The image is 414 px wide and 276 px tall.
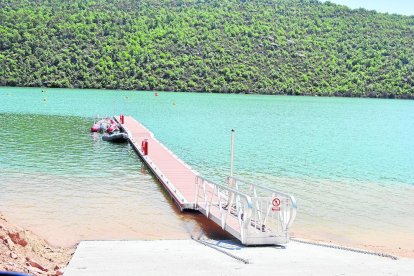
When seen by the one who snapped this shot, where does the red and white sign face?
facing the viewer

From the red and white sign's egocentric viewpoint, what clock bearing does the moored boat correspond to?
The moored boat is roughly at 5 o'clock from the red and white sign.

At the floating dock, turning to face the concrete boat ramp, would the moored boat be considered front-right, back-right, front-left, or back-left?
back-right

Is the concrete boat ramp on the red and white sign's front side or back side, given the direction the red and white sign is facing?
on the front side

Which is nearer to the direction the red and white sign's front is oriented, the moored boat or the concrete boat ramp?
the concrete boat ramp
